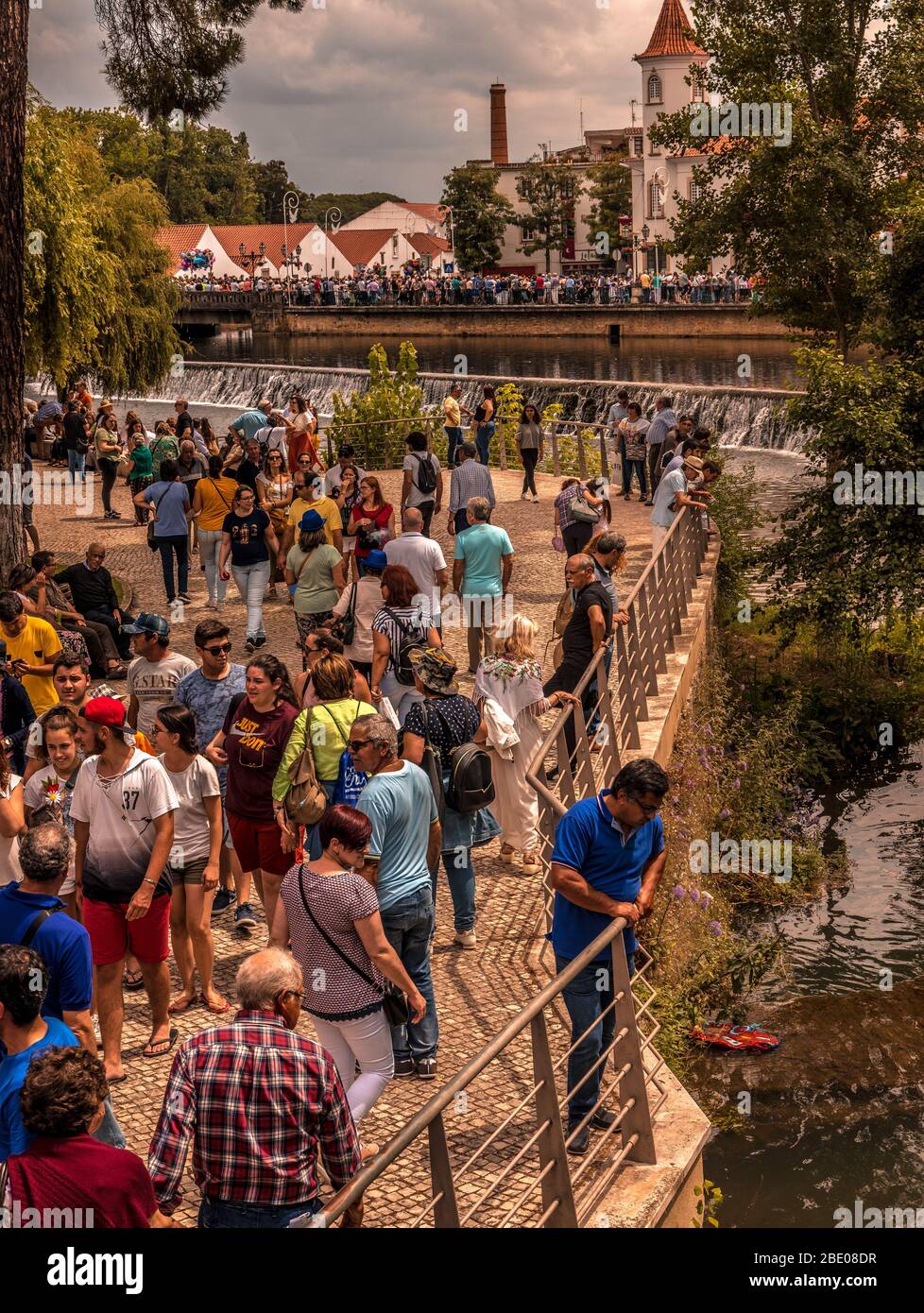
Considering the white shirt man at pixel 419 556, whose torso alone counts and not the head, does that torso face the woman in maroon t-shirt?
no

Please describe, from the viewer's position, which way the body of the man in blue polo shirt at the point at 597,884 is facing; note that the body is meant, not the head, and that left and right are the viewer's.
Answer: facing the viewer and to the right of the viewer

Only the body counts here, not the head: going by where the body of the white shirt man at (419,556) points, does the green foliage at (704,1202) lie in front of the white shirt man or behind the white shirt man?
behind

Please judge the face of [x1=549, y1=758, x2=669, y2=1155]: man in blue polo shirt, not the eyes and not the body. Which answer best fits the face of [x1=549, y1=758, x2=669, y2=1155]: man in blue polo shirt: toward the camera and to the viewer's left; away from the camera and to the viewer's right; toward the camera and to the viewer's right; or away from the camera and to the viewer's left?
toward the camera and to the viewer's right

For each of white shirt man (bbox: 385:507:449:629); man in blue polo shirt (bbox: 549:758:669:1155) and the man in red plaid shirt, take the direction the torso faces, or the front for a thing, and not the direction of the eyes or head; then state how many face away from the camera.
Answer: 2

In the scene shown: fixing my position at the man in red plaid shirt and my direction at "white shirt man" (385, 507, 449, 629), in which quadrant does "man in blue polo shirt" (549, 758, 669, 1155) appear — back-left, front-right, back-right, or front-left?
front-right

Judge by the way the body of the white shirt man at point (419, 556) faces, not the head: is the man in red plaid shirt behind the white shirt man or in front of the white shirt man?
behind

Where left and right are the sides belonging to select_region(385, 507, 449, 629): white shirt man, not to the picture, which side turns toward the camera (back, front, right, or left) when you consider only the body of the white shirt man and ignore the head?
back

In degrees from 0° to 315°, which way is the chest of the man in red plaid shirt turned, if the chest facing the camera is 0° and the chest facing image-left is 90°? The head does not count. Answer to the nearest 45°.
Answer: approximately 180°

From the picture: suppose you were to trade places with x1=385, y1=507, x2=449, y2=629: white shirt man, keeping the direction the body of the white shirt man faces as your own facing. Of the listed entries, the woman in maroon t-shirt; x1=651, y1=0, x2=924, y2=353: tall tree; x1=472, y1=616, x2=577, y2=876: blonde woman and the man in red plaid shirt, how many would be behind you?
3

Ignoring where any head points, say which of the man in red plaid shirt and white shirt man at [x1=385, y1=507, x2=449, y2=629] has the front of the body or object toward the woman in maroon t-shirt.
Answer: the man in red plaid shirt

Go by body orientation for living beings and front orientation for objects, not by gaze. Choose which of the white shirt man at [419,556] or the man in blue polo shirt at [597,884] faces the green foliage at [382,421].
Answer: the white shirt man

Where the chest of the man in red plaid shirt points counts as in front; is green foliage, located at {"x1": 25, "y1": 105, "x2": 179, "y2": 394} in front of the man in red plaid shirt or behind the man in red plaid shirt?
in front

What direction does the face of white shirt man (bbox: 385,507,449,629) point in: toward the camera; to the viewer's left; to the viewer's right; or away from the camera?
away from the camera

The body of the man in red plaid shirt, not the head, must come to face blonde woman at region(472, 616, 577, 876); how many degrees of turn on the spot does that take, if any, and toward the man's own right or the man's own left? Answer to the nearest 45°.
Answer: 0° — they already face them
